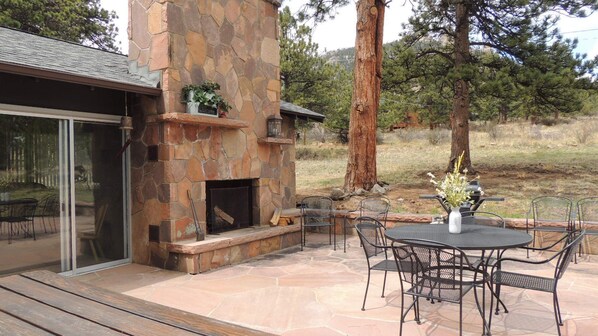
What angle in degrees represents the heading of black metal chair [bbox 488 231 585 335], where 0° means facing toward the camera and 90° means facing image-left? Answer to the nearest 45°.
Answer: approximately 90°

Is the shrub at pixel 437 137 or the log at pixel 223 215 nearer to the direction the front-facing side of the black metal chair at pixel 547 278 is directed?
the log

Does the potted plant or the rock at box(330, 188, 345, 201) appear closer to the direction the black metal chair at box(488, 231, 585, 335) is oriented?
the potted plant

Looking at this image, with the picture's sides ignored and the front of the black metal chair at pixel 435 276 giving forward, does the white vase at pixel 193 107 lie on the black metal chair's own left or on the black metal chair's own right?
on the black metal chair's own left

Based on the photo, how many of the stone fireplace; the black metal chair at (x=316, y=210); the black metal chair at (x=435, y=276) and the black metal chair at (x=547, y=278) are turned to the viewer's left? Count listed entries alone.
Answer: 1

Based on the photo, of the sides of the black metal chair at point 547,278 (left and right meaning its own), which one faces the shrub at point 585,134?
right

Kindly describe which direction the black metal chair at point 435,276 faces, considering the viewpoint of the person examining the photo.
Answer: facing away from the viewer and to the right of the viewer

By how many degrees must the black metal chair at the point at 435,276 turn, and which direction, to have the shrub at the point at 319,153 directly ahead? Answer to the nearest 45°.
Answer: approximately 45° to its left

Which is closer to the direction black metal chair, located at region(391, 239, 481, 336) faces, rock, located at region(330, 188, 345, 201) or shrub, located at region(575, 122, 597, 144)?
the shrub

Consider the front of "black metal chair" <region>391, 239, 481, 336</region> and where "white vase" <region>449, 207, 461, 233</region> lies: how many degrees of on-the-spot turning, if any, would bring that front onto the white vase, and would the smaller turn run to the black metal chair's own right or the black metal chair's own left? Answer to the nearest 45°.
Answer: approximately 45° to the black metal chair's own left

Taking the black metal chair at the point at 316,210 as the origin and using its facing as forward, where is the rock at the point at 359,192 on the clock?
The rock is roughly at 7 o'clock from the black metal chair.

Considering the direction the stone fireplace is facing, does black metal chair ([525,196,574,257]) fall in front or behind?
in front

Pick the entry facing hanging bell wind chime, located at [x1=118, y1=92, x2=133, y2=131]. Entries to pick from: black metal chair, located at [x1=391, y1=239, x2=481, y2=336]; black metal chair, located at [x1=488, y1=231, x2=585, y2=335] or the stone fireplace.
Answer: black metal chair, located at [x1=488, y1=231, x2=585, y2=335]

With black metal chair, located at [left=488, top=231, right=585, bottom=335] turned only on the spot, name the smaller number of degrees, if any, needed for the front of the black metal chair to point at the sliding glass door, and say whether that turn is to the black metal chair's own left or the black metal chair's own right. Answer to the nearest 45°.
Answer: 0° — it already faces it

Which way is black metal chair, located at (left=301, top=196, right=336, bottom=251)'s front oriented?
toward the camera

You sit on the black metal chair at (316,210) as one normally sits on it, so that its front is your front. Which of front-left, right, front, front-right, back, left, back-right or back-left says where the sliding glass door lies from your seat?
front-right
